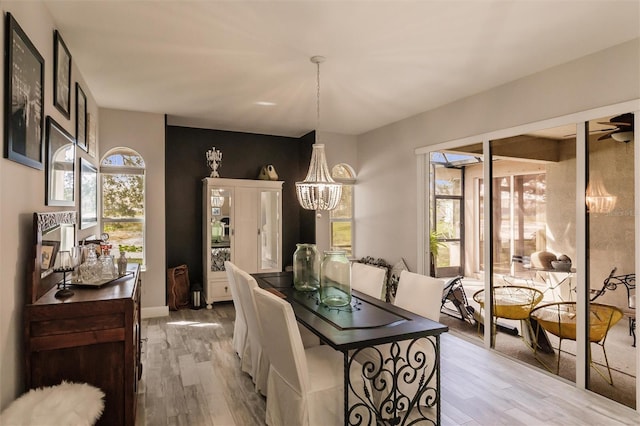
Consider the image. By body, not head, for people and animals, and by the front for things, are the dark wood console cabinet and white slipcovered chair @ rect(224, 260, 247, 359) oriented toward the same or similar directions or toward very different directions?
same or similar directions

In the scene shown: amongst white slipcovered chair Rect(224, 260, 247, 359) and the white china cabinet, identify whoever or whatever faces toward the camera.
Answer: the white china cabinet

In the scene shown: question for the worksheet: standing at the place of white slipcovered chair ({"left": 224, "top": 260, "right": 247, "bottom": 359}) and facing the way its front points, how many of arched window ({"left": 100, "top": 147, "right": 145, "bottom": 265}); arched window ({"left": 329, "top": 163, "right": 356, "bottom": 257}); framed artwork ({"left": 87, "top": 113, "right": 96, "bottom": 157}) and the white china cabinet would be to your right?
0

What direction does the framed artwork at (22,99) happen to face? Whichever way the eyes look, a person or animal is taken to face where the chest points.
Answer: to the viewer's right

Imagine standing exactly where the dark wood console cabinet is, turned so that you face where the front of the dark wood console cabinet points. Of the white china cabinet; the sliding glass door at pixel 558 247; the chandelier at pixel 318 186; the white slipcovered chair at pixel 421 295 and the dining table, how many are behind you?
0

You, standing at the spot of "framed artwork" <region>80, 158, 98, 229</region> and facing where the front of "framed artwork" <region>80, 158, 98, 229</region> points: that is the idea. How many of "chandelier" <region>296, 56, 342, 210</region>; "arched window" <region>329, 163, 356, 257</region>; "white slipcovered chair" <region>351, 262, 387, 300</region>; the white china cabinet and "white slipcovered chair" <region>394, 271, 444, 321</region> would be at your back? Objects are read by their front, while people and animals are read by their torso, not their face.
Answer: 0

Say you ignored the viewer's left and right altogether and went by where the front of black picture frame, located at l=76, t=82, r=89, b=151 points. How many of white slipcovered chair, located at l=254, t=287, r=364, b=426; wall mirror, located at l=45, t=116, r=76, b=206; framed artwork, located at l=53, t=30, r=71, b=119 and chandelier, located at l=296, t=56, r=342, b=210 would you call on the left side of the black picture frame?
0

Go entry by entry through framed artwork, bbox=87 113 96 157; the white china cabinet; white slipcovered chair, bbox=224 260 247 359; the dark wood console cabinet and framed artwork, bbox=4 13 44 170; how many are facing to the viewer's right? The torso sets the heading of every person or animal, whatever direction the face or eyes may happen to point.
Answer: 4

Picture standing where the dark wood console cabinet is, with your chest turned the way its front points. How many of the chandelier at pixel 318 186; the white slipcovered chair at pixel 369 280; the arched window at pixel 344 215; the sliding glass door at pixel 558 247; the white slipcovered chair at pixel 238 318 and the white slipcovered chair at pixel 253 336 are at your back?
0

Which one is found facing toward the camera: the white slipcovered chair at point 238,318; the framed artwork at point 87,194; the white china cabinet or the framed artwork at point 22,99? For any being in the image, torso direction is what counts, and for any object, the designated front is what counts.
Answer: the white china cabinet

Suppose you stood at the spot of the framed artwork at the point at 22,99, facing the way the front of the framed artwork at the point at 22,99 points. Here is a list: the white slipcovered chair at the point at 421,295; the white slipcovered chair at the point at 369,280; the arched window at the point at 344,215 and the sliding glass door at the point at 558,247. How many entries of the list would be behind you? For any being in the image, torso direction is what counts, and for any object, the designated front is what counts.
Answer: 0

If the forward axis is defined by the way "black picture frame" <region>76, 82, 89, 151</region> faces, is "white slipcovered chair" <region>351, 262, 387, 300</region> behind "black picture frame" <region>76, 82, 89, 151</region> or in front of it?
in front

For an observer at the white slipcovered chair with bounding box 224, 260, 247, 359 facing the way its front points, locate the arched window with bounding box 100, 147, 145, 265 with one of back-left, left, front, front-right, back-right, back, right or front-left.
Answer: back-left

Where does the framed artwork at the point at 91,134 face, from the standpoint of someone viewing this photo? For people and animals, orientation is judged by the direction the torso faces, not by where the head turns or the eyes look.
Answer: facing to the right of the viewer

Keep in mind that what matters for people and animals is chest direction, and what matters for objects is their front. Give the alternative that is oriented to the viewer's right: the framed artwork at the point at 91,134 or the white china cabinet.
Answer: the framed artwork

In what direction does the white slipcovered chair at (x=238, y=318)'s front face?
to the viewer's right

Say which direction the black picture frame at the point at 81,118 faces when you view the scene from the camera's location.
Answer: facing to the right of the viewer

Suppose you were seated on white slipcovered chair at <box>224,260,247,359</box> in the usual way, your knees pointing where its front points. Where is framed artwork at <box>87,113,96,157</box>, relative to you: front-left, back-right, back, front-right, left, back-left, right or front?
back-left

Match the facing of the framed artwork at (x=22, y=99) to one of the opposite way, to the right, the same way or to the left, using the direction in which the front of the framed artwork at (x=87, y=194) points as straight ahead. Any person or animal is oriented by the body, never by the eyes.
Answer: the same way

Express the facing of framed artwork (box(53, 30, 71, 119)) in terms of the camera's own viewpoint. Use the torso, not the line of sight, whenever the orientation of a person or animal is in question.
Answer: facing to the right of the viewer
